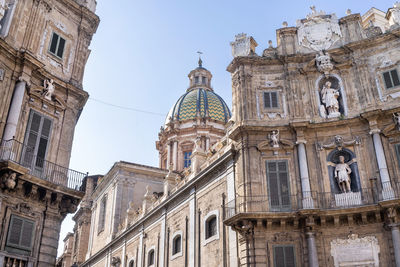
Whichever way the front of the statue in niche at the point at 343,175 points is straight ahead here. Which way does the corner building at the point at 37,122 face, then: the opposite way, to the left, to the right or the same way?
to the left

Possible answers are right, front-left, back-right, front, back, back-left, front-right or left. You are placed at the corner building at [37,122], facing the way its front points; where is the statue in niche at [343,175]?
front-left

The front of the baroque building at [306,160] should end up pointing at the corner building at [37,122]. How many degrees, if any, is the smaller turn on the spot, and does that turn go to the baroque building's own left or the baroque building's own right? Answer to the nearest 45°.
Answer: approximately 45° to the baroque building's own right

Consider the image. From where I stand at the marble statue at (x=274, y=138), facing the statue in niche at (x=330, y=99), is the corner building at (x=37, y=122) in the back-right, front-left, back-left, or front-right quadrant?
back-right

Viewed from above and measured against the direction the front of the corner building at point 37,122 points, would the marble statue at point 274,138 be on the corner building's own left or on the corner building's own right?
on the corner building's own left

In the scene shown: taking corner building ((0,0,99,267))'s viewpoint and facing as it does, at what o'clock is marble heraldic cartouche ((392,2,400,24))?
The marble heraldic cartouche is roughly at 11 o'clock from the corner building.

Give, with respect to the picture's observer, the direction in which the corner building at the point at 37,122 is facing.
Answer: facing the viewer and to the right of the viewer

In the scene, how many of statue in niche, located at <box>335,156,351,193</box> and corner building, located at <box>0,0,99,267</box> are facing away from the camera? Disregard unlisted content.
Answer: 0
